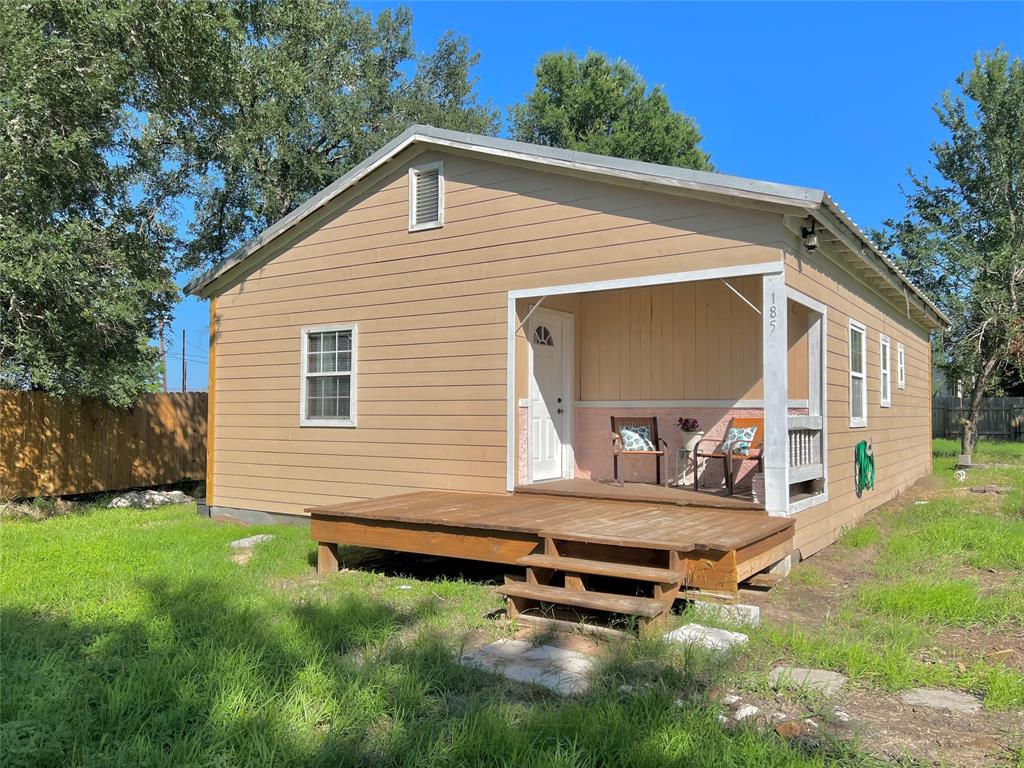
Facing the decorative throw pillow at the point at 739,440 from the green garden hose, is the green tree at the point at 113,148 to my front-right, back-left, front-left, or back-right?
front-right

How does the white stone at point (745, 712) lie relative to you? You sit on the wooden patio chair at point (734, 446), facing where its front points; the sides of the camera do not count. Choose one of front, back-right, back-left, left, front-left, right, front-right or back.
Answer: front-left

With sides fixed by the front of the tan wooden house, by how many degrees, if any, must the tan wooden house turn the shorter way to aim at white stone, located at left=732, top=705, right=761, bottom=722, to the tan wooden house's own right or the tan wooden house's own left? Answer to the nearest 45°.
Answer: approximately 45° to the tan wooden house's own left

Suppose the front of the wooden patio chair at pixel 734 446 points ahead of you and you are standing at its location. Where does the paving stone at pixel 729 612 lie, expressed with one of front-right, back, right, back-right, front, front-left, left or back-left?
front-left

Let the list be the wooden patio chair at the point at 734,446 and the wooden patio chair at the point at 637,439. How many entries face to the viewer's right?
0

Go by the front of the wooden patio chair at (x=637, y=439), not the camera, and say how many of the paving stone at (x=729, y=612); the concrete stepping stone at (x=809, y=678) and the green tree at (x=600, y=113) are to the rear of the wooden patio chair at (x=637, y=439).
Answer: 1

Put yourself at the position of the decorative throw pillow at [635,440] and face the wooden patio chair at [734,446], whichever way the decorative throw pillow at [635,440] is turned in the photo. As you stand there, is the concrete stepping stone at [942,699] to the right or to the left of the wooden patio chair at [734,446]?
right

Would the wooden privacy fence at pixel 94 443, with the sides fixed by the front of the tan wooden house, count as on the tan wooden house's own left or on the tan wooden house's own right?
on the tan wooden house's own right

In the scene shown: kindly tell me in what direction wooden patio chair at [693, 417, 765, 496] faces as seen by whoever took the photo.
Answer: facing the viewer and to the left of the viewer

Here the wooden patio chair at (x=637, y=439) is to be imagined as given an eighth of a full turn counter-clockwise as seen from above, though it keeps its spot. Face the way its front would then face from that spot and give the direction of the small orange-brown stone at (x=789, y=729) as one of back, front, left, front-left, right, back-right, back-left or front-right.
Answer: front-right

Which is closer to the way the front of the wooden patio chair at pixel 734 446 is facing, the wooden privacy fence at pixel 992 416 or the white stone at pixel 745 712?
the white stone

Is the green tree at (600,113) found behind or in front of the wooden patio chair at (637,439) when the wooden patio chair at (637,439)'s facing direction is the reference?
behind

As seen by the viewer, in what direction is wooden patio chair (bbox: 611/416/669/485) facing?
toward the camera

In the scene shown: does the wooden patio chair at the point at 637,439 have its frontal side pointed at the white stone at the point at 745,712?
yes

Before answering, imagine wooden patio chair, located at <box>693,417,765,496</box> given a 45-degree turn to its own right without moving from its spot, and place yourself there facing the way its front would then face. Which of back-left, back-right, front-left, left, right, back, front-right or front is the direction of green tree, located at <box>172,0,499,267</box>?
front-right
